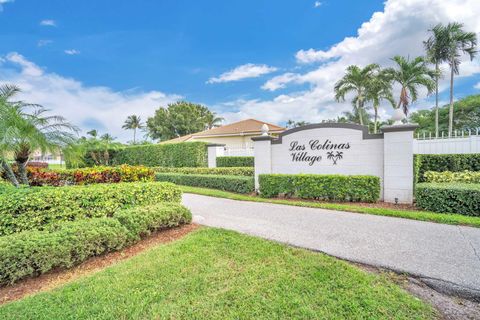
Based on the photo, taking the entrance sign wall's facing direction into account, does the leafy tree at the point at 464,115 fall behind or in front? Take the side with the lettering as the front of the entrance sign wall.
behind

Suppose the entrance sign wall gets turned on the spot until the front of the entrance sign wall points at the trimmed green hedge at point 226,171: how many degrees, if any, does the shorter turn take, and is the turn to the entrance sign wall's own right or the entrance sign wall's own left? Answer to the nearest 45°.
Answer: approximately 90° to the entrance sign wall's own right

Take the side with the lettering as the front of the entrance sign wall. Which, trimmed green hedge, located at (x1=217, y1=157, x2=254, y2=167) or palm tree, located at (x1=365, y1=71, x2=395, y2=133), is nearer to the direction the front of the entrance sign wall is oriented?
the trimmed green hedge

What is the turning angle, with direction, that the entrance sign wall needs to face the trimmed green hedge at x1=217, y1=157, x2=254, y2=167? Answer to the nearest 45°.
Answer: approximately 90° to its right

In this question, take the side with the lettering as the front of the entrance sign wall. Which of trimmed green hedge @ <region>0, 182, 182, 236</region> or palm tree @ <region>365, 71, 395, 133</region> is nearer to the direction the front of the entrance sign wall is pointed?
the trimmed green hedge

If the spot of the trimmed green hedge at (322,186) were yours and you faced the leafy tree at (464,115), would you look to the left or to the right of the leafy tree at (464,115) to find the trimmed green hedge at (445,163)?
right

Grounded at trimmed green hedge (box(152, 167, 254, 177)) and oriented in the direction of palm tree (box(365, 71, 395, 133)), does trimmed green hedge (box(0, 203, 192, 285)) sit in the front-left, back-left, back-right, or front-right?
back-right

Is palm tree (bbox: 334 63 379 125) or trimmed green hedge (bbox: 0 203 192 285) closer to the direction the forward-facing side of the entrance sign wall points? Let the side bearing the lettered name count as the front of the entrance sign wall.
the trimmed green hedge

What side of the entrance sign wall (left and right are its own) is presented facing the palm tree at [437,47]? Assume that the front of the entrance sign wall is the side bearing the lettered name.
back

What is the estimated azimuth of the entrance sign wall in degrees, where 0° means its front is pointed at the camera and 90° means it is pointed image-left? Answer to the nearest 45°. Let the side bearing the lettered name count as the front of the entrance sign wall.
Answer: approximately 45°

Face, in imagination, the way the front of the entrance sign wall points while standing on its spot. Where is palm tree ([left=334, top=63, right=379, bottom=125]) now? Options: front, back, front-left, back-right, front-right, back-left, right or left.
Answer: back-right
